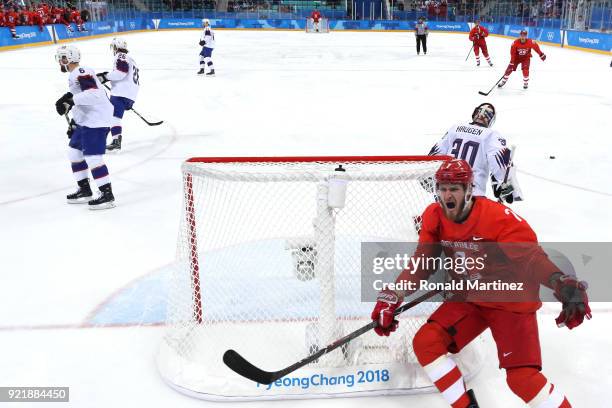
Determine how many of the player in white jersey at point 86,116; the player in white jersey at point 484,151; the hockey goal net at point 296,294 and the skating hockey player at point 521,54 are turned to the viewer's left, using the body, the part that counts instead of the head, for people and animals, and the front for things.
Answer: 1

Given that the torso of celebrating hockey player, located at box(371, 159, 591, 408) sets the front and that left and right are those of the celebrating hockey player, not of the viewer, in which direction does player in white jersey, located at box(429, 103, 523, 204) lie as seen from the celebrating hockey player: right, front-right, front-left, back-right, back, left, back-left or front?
back-right

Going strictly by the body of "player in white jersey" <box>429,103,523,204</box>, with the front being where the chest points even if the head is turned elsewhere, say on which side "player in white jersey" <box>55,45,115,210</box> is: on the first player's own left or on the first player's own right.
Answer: on the first player's own left

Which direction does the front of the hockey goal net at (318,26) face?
toward the camera

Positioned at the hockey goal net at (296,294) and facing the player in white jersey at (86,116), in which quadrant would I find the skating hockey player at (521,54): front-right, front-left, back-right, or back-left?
front-right

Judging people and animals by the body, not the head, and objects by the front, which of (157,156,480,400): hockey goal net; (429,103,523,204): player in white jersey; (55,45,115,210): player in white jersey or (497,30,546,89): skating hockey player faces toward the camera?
the skating hockey player

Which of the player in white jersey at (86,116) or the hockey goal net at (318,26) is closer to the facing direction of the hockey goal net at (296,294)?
the hockey goal net

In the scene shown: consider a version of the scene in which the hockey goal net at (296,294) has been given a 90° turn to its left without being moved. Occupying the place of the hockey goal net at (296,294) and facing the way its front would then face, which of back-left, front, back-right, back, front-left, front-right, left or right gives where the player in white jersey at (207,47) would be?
right

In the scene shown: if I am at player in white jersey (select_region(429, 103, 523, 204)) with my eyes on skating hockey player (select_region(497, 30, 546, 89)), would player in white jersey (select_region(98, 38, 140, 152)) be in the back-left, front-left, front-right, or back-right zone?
front-left

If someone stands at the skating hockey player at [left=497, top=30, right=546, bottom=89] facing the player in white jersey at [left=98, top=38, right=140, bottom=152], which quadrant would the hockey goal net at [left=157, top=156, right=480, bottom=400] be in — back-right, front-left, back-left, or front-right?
front-left

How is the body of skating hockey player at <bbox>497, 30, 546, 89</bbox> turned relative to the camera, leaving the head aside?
toward the camera

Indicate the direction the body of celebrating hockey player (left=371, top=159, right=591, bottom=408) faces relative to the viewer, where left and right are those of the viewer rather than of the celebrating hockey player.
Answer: facing the viewer and to the left of the viewer

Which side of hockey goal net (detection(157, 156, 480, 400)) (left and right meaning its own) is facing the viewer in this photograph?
back

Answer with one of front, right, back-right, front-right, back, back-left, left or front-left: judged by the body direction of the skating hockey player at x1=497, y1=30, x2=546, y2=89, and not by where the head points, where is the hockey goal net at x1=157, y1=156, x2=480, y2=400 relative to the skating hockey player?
front

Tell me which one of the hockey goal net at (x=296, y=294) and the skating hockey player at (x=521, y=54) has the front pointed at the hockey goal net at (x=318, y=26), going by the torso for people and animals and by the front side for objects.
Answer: the hockey goal net at (x=296, y=294)

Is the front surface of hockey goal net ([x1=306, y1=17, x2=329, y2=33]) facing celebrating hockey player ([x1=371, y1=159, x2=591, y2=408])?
yes
